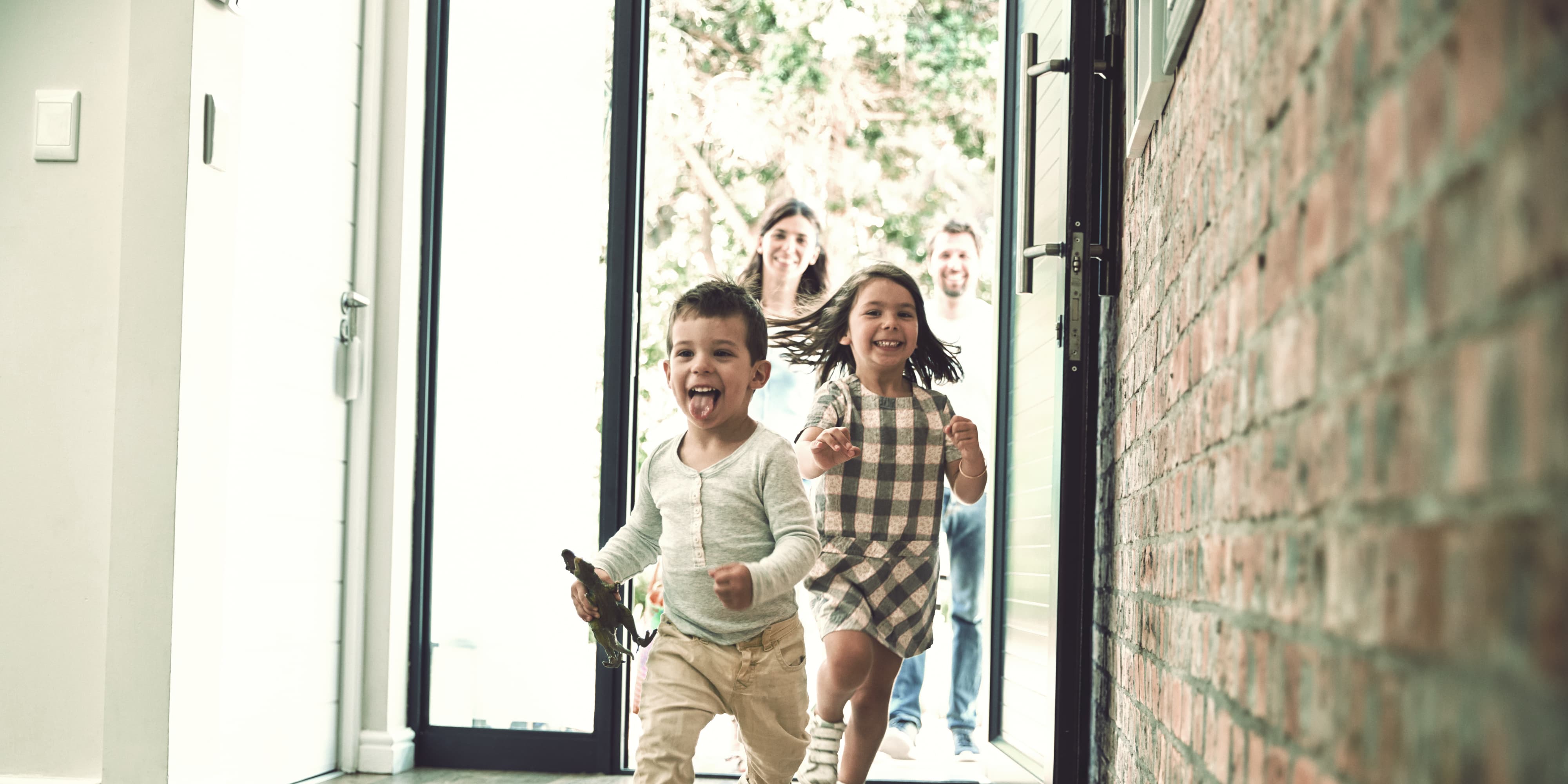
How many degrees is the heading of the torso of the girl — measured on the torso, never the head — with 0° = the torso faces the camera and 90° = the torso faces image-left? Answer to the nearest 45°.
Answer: approximately 0°

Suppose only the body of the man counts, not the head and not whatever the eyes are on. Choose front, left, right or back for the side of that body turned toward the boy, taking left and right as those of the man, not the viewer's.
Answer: front

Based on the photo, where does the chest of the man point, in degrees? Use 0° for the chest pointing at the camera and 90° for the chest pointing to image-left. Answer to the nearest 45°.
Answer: approximately 0°

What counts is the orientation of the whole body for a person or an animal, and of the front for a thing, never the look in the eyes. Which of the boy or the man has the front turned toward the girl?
the man

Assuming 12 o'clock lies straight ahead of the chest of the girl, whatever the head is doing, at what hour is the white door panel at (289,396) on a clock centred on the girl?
The white door panel is roughly at 3 o'clock from the girl.

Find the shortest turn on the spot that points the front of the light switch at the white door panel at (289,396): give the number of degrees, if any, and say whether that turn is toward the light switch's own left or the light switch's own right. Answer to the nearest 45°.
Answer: approximately 135° to the light switch's own left
